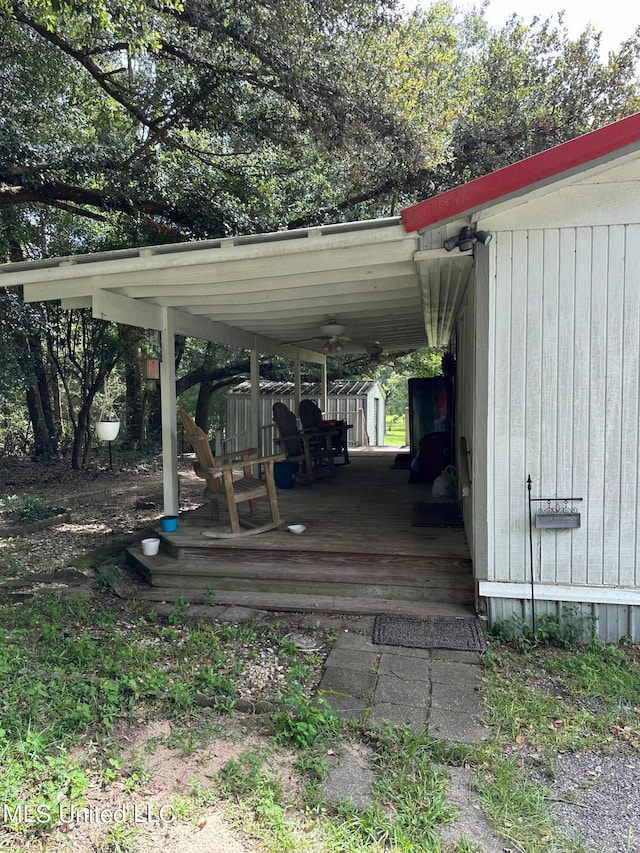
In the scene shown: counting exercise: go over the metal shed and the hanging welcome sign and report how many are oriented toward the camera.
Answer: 1

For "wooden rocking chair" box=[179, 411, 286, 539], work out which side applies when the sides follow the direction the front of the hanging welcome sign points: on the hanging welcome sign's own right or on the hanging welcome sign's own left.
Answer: on the hanging welcome sign's own right
